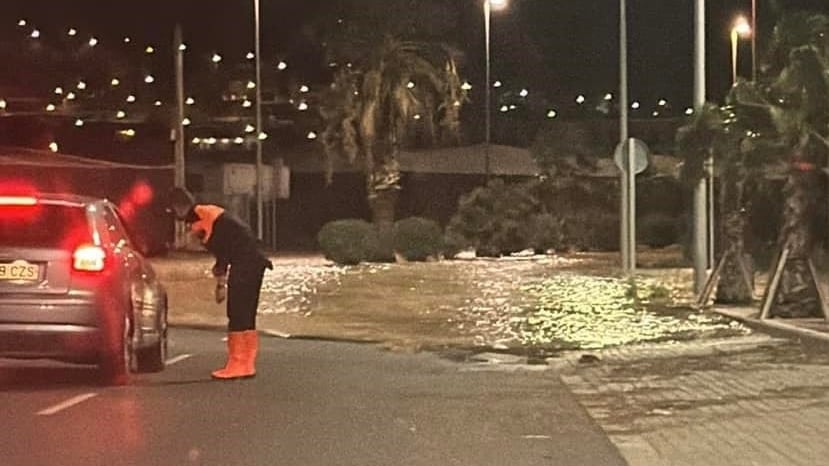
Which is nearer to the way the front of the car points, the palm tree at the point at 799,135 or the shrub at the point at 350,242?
the shrub

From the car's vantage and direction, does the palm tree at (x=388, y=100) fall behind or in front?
in front

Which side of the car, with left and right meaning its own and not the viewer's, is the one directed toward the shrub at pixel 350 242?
front

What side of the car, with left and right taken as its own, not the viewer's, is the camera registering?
back

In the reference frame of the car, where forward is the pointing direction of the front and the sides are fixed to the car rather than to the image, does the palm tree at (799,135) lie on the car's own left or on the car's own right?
on the car's own right

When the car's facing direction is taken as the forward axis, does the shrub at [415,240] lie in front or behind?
in front
